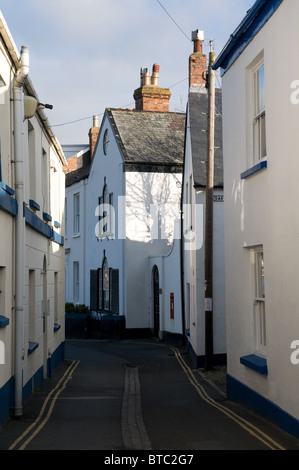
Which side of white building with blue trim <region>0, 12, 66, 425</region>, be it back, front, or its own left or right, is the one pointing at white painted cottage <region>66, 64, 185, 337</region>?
left

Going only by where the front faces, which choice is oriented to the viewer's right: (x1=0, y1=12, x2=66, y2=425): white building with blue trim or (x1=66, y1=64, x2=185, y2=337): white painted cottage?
the white building with blue trim

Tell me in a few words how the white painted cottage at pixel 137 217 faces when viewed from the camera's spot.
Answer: facing the viewer and to the left of the viewer

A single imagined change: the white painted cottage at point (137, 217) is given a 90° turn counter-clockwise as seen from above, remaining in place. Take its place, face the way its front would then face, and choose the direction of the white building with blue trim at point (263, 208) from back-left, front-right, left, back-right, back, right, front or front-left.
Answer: front-right

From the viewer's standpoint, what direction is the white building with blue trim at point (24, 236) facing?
to the viewer's right
